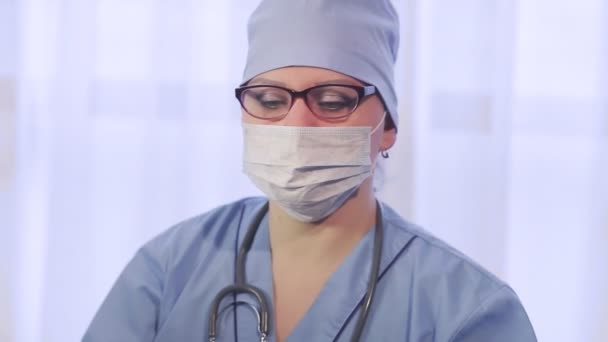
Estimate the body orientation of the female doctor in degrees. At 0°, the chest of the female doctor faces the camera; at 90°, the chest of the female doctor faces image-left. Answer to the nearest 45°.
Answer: approximately 0°
